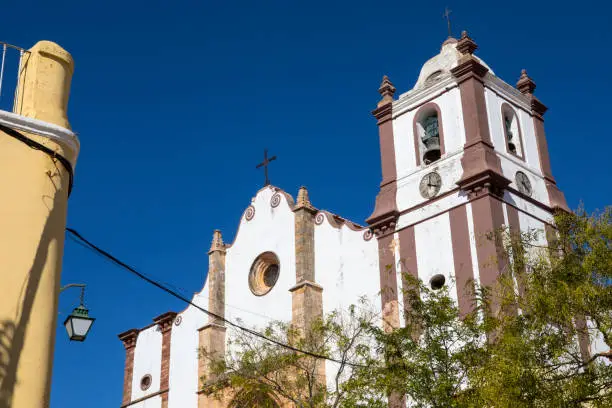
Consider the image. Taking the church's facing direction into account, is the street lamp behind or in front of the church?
in front

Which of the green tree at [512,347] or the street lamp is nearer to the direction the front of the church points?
the street lamp

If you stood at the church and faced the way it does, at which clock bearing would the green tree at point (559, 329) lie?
The green tree is roughly at 10 o'clock from the church.

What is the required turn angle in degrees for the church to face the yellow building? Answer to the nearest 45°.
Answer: approximately 45° to its left

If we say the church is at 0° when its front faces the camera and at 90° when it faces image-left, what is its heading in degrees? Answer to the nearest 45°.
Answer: approximately 45°

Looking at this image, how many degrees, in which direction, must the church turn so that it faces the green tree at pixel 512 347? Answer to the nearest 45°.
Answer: approximately 45° to its left
